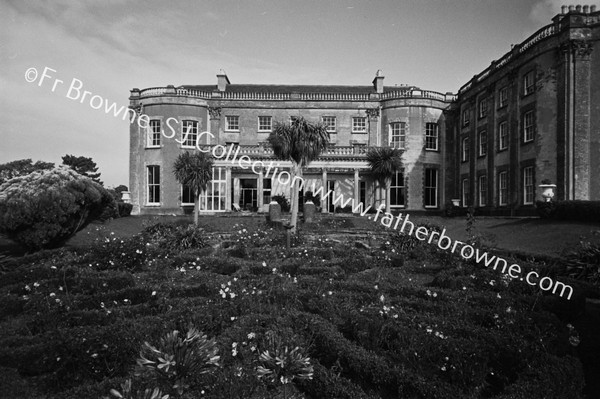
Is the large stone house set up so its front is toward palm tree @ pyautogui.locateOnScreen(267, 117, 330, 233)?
yes

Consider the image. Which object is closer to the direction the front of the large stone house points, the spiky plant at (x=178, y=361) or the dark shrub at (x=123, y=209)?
the spiky plant

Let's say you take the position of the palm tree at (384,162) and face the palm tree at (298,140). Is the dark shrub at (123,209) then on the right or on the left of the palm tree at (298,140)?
right

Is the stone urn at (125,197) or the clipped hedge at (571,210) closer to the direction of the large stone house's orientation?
the clipped hedge

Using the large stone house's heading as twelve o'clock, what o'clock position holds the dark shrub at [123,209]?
The dark shrub is roughly at 2 o'clock from the large stone house.

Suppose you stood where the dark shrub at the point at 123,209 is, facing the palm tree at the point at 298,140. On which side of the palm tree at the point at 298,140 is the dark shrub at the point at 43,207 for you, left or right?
right

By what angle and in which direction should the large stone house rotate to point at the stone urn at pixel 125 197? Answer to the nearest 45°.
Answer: approximately 90° to its right

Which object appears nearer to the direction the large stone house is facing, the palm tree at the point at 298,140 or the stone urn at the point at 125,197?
the palm tree

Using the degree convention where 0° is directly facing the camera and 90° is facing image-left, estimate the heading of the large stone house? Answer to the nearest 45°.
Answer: approximately 0°

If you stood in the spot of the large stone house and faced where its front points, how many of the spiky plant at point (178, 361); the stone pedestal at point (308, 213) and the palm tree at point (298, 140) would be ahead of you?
3

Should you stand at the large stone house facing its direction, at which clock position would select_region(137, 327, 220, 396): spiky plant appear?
The spiky plant is roughly at 12 o'clock from the large stone house.

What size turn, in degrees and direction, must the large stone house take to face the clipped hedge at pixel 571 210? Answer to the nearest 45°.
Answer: approximately 45° to its left
